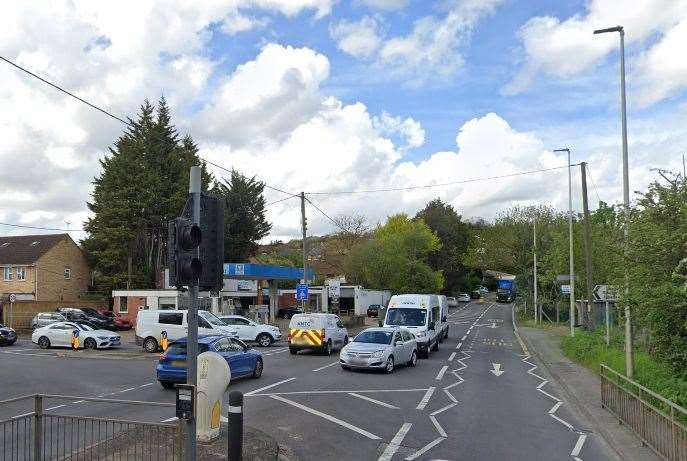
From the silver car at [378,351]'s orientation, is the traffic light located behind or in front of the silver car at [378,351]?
in front

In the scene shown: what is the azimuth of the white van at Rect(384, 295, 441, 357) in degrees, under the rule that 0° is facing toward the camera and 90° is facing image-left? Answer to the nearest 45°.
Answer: approximately 45°

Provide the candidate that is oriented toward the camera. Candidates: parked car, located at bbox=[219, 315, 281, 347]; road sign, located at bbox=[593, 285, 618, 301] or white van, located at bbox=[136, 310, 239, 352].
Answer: the road sign

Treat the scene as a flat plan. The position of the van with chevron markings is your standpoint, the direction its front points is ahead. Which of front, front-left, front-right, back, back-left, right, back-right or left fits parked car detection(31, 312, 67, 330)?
left

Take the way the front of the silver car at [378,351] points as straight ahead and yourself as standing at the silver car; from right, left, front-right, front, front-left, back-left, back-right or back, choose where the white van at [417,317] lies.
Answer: back-right

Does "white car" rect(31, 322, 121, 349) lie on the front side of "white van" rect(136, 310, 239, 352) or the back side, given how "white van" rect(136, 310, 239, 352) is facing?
on the back side

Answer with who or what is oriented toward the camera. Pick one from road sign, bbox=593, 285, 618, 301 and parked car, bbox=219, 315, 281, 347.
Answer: the road sign

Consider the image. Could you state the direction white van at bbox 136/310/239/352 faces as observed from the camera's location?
facing to the right of the viewer

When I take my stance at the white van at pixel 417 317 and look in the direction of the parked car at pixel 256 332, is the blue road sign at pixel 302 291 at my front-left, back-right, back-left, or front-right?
front-right

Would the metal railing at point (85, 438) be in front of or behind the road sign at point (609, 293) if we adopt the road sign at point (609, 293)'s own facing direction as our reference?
in front

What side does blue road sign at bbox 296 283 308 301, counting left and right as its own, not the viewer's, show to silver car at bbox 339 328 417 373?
front

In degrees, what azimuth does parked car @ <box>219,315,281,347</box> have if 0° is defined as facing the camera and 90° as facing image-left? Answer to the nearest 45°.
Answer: approximately 270°

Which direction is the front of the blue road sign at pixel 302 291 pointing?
toward the camera

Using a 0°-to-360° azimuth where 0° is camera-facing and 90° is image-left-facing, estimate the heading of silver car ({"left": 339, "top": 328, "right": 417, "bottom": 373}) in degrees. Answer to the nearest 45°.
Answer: approximately 45°

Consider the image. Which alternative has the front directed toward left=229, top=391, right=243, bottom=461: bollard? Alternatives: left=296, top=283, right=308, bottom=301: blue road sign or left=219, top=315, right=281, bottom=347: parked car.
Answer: the blue road sign

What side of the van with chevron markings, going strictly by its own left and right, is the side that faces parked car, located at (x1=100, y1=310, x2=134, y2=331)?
left

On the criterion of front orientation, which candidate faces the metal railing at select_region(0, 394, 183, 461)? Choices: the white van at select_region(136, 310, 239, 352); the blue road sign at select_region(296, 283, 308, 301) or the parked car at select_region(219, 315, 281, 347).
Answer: the blue road sign
